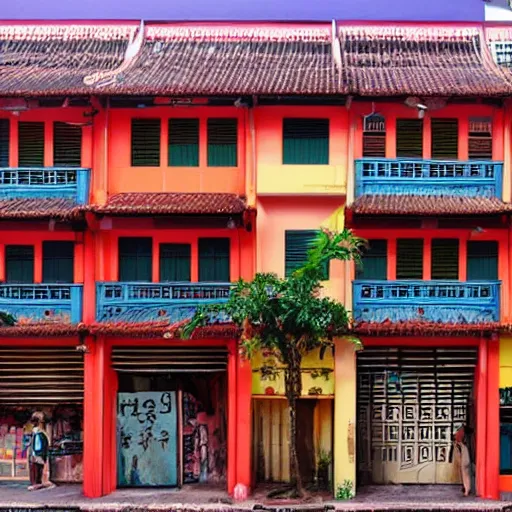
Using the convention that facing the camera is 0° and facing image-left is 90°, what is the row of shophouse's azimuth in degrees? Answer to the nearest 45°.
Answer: approximately 0°
